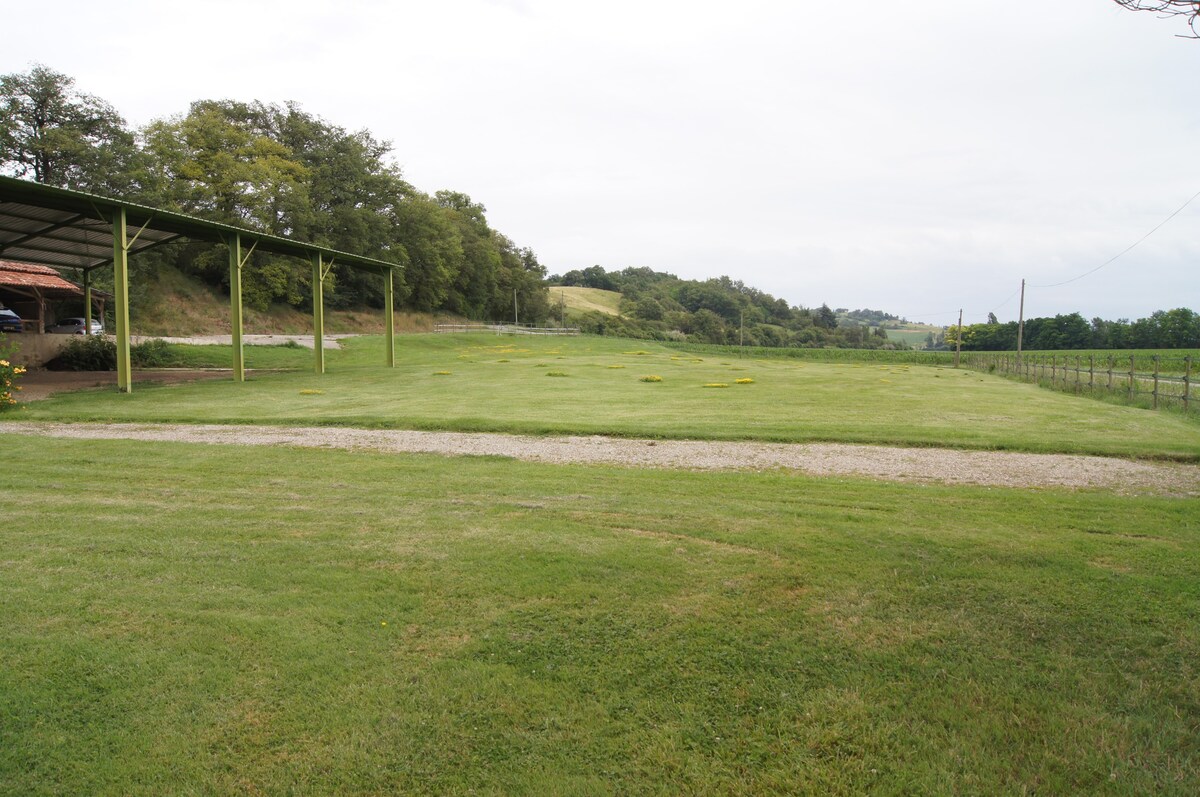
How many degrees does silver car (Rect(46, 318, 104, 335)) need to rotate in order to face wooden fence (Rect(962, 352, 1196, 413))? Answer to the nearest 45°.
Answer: approximately 135° to its left

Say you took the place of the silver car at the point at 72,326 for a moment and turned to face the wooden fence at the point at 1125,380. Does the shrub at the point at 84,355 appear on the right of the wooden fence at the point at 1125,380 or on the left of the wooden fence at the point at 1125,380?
right

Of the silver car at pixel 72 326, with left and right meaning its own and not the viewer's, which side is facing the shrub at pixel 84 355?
left

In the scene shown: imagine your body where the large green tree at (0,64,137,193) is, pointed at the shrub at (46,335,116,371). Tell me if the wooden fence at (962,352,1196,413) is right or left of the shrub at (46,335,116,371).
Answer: left

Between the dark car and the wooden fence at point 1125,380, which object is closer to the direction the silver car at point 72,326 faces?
the dark car

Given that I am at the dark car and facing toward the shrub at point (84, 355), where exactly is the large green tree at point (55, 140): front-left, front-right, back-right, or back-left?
back-left

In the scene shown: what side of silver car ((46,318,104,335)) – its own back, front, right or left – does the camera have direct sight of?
left
